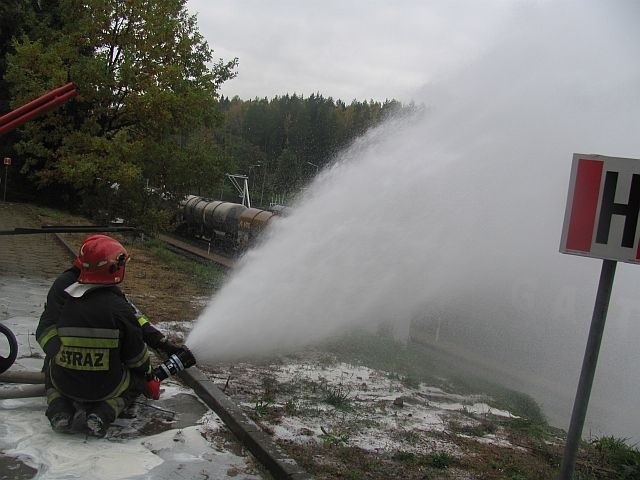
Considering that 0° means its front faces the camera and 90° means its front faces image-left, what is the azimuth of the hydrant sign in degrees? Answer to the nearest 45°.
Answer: approximately 0°

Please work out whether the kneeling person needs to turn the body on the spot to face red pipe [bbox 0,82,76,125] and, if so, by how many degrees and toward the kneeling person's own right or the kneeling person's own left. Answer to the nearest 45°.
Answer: approximately 90° to the kneeling person's own left

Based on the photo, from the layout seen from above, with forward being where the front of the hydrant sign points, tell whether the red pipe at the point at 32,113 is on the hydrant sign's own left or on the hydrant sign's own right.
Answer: on the hydrant sign's own right

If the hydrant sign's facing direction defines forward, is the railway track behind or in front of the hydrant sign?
behind

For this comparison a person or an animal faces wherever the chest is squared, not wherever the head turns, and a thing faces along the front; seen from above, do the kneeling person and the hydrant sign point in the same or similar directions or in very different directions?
very different directions

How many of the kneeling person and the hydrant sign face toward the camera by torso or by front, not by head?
1

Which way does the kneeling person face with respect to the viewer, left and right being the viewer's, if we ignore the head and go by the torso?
facing away from the viewer and to the right of the viewer

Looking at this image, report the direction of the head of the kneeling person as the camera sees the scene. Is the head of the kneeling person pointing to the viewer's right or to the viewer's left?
to the viewer's right

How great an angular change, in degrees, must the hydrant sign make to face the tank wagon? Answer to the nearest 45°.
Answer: approximately 135° to its right
